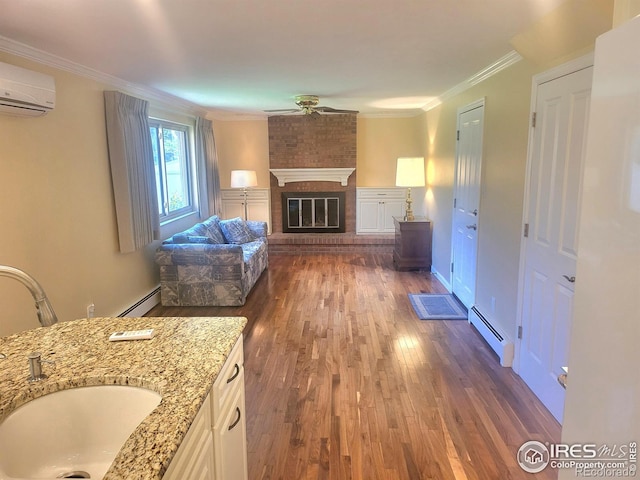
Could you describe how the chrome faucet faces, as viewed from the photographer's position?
facing to the right of the viewer

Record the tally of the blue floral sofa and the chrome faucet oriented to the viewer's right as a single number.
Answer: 2

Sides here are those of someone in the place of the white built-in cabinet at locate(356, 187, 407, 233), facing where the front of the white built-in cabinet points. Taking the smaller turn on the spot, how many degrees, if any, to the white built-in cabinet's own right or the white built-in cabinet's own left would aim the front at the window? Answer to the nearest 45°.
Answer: approximately 45° to the white built-in cabinet's own right

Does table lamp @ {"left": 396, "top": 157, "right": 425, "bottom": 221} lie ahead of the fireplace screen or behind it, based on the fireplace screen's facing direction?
ahead

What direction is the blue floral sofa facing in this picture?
to the viewer's right

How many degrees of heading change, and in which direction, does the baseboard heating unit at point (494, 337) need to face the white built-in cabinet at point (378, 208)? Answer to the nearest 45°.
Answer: approximately 90° to its right

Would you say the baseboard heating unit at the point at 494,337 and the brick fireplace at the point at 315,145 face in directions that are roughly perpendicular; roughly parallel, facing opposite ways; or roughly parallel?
roughly perpendicular

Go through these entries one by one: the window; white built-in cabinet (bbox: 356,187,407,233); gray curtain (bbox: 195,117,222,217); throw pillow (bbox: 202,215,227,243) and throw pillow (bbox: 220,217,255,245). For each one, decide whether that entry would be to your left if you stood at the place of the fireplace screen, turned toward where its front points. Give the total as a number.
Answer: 1
